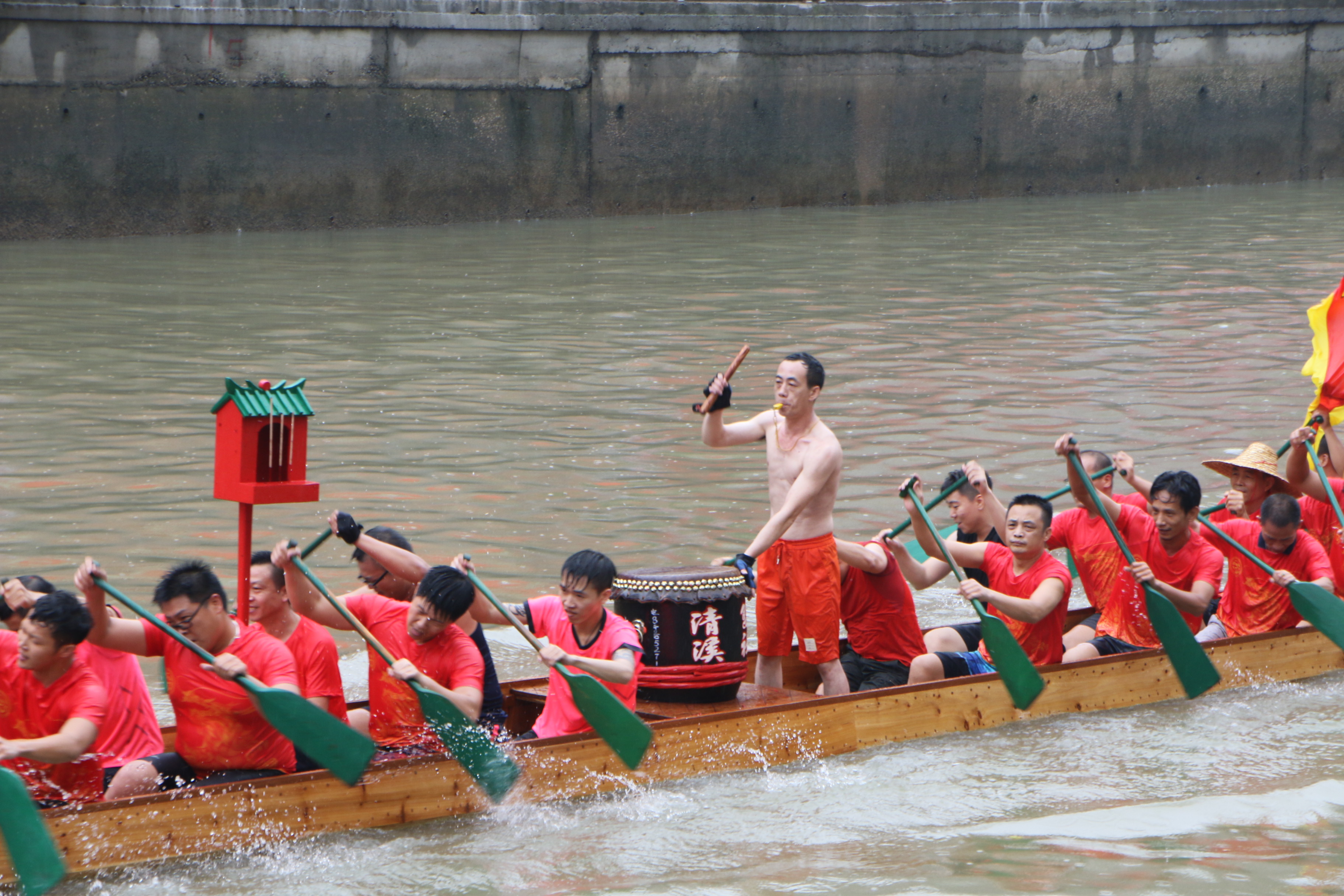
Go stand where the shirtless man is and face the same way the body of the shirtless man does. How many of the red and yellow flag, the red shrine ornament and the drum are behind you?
1

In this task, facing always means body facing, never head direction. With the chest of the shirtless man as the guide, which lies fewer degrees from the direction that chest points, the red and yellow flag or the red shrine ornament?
the red shrine ornament

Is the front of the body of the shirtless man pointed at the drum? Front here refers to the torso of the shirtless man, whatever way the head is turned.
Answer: yes

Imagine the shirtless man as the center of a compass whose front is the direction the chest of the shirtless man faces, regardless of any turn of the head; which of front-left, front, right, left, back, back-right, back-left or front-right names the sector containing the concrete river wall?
back-right

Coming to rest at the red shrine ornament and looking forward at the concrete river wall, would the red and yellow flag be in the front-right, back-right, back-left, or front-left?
front-right

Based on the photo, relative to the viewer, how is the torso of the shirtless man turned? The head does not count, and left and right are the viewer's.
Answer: facing the viewer and to the left of the viewer

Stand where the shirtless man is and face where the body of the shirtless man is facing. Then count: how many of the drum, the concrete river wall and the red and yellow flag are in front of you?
1

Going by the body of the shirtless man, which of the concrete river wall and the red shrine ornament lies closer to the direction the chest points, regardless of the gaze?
the red shrine ornament

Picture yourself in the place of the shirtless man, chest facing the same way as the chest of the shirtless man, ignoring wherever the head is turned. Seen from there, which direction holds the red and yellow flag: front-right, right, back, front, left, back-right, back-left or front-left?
back

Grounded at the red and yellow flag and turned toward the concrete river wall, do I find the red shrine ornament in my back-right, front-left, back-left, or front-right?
back-left
